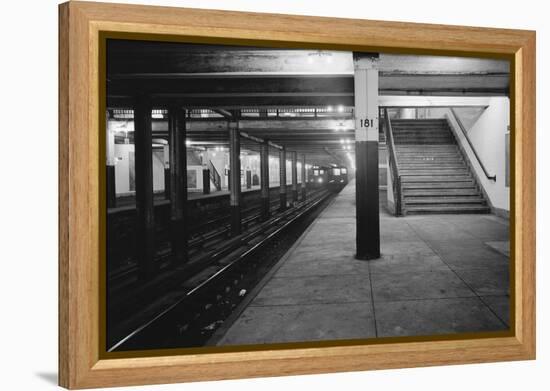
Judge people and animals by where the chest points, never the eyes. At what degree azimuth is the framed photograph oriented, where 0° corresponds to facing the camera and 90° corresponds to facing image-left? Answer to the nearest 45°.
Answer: approximately 315°
